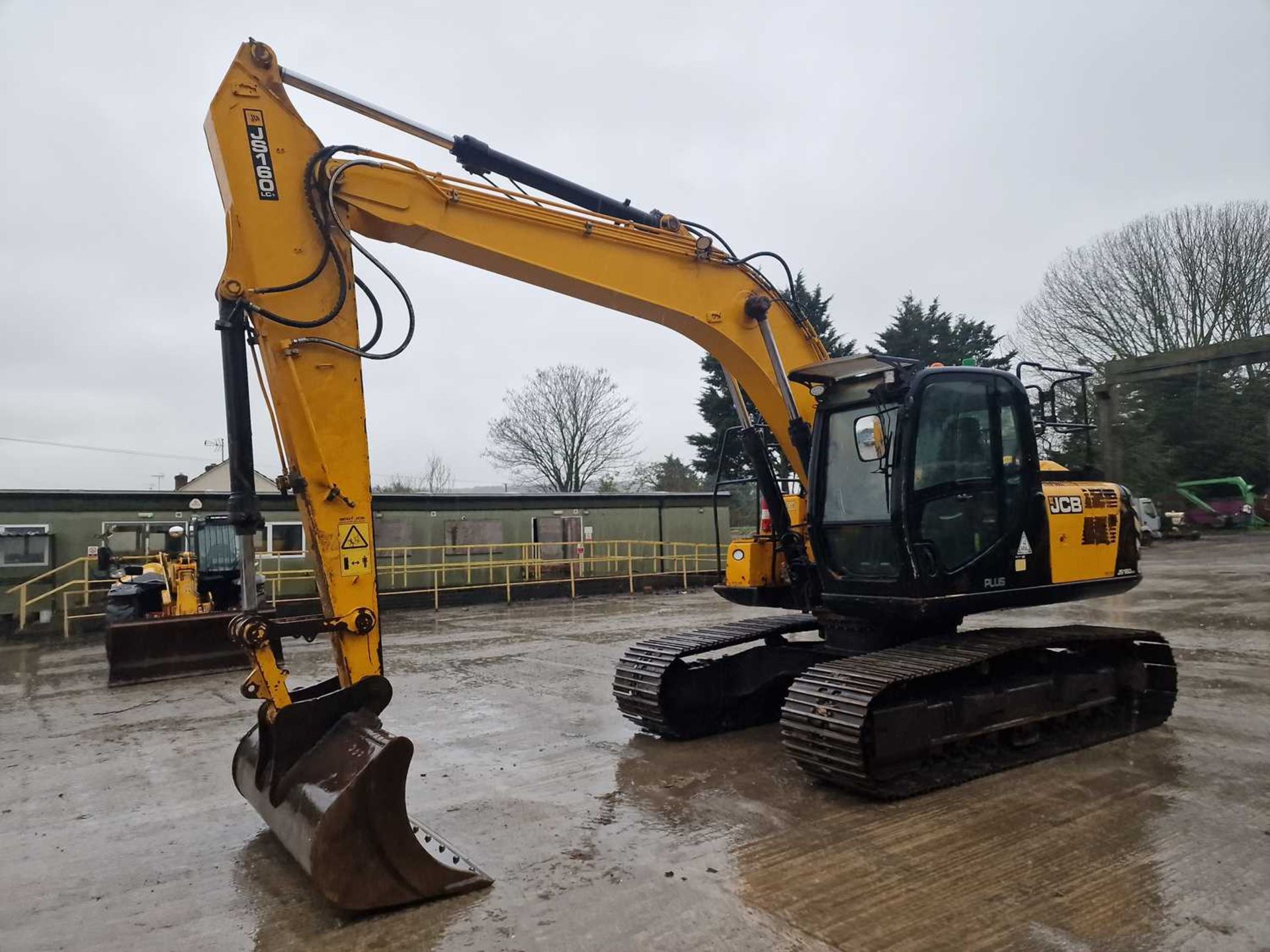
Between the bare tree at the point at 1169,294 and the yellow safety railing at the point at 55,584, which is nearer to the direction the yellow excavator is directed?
the yellow safety railing

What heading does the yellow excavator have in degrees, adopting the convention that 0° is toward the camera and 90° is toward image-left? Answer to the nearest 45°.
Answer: approximately 45°

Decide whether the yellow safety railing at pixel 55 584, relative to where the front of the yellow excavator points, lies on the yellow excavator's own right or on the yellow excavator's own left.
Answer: on the yellow excavator's own right

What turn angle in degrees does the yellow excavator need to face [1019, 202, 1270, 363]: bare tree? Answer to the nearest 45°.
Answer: approximately 180°

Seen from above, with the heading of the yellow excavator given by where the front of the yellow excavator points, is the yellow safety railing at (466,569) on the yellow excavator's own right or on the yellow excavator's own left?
on the yellow excavator's own right
